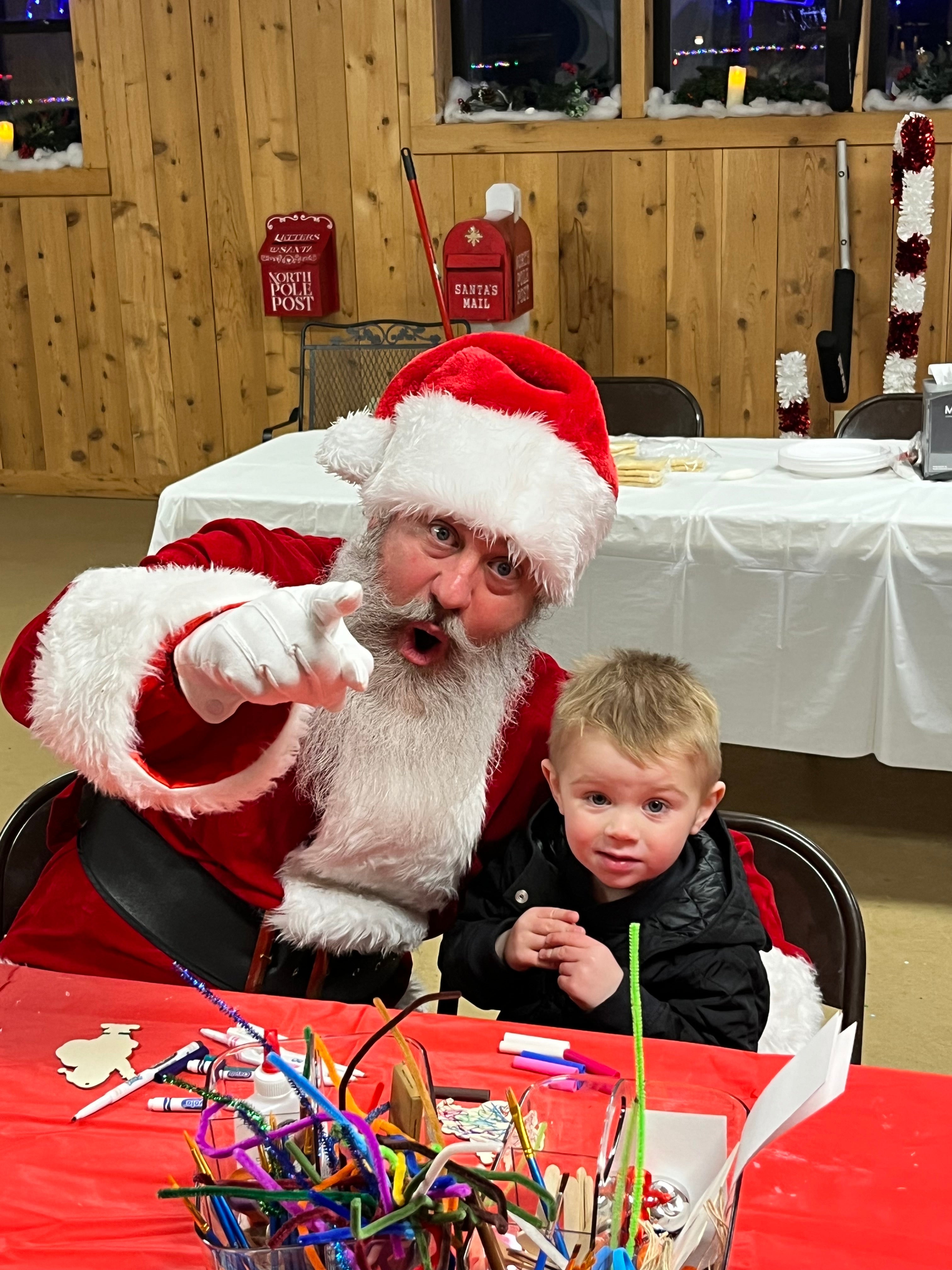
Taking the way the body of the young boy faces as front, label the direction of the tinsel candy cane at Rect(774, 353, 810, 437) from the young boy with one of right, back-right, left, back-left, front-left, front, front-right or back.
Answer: back

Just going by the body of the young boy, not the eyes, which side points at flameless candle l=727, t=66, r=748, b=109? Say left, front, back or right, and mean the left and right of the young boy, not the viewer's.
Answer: back

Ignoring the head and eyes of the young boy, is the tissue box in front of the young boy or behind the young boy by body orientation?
behind

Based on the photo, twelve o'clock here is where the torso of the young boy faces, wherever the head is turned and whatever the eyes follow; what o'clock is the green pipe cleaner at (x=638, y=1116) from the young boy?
The green pipe cleaner is roughly at 12 o'clock from the young boy.

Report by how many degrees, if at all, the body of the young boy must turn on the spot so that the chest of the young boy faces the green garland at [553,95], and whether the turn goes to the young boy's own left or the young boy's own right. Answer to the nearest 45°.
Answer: approximately 180°

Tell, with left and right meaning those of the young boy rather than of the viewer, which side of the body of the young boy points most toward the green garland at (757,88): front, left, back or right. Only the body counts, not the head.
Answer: back

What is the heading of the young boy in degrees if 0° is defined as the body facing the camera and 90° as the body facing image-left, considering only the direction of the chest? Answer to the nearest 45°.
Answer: approximately 0°

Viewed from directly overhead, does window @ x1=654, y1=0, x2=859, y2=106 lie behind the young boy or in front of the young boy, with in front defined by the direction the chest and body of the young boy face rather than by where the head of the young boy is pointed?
behind

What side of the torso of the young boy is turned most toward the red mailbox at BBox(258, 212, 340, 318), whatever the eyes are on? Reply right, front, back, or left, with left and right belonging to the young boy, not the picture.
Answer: back

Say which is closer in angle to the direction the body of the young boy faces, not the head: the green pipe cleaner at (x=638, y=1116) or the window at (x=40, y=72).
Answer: the green pipe cleaner

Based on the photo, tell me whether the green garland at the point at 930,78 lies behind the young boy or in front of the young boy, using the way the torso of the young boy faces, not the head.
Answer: behind
